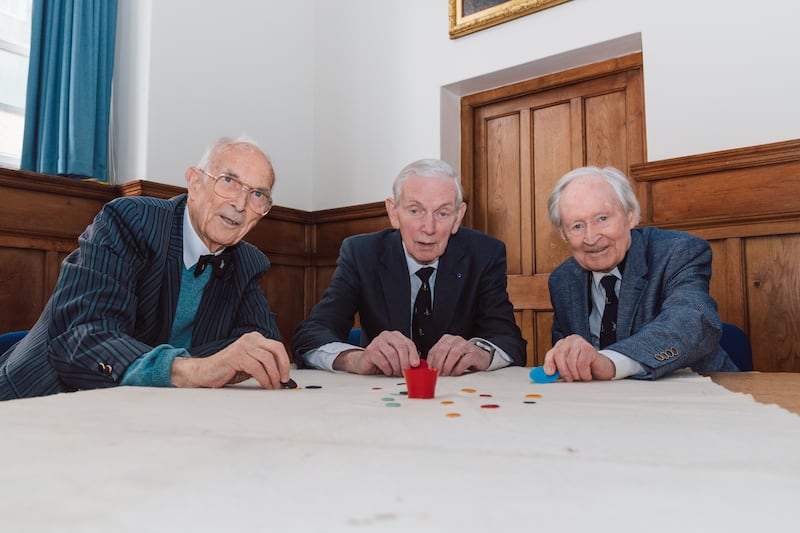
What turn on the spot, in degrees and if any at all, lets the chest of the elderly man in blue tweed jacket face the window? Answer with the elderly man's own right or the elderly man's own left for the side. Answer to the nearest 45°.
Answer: approximately 45° to the elderly man's own right

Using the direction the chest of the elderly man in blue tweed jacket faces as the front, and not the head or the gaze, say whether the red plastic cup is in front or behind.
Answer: in front

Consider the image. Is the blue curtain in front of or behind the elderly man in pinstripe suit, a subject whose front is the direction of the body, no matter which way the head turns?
behind

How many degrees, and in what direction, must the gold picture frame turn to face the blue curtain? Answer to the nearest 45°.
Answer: approximately 45° to its right

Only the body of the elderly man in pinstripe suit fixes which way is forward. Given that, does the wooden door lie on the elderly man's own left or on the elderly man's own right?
on the elderly man's own left

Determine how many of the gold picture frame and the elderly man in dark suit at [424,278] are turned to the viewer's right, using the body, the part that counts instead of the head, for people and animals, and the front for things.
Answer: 0

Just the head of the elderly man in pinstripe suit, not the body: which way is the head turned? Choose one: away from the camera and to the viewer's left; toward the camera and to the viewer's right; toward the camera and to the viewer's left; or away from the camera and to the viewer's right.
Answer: toward the camera and to the viewer's right

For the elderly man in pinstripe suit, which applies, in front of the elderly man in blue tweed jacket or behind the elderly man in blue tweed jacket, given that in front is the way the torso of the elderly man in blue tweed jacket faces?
in front

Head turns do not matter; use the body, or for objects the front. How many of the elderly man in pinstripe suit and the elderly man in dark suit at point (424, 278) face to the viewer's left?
0

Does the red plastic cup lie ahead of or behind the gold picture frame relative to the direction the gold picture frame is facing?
ahead

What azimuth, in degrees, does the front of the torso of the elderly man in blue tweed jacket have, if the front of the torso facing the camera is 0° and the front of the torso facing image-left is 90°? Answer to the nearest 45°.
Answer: approximately 45°

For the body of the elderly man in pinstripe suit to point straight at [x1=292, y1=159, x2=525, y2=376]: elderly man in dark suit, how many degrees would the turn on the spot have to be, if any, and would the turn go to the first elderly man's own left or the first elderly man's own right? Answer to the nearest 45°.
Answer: approximately 45° to the first elderly man's own left

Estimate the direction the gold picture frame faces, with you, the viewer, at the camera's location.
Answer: facing the viewer and to the left of the viewer

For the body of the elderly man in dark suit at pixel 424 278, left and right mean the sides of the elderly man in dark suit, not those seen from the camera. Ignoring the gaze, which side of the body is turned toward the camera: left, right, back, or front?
front
